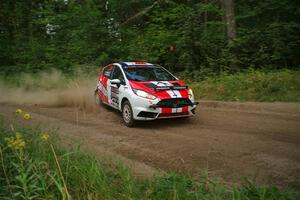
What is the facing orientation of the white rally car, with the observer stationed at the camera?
facing the viewer and to the right of the viewer
